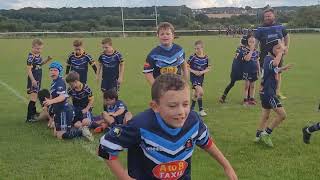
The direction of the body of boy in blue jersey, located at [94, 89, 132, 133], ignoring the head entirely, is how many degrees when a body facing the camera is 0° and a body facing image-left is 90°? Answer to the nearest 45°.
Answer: approximately 45°

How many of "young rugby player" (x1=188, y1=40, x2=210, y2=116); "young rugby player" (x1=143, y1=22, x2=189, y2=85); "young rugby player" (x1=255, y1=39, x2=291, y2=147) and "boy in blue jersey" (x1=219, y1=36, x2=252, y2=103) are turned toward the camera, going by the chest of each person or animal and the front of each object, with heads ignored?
2

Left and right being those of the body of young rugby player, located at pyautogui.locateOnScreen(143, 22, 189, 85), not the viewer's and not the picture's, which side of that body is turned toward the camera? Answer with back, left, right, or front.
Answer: front

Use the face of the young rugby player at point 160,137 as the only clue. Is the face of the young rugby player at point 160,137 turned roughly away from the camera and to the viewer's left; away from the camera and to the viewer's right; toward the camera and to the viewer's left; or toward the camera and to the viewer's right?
toward the camera and to the viewer's right

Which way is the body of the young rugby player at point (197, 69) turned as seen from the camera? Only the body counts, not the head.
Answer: toward the camera

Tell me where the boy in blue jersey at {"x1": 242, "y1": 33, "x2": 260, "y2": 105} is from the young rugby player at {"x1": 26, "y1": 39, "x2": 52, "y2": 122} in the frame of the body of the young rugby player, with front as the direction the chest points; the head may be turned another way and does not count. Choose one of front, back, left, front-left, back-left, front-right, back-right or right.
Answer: front-left

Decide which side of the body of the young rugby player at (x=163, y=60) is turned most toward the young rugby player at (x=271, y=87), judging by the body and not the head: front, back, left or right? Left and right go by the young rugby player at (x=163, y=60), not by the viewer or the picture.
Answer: left

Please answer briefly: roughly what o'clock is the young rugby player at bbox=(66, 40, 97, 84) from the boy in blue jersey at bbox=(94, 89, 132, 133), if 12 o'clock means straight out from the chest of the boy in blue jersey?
The young rugby player is roughly at 4 o'clock from the boy in blue jersey.
